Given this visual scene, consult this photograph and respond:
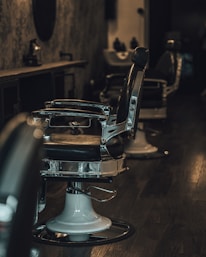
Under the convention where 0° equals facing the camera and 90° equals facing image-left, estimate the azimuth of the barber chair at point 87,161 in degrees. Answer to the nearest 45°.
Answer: approximately 90°

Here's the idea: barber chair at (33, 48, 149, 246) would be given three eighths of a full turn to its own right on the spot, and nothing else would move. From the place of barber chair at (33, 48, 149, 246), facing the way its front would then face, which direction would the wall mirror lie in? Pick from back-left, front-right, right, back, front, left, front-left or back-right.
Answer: front-left

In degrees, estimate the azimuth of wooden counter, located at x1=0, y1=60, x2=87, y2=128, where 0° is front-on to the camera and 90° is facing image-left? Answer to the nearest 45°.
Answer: approximately 315°

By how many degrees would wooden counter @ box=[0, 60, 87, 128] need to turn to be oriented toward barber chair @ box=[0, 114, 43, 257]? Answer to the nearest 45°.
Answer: approximately 45° to its right
